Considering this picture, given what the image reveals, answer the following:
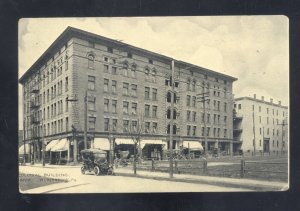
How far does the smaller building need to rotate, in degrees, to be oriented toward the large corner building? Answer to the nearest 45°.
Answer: approximately 135° to its right

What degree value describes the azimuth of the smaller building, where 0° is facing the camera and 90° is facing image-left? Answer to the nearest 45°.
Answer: approximately 315°
